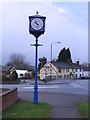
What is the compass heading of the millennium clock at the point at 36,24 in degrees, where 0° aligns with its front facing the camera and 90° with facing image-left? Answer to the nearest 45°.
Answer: approximately 0°
